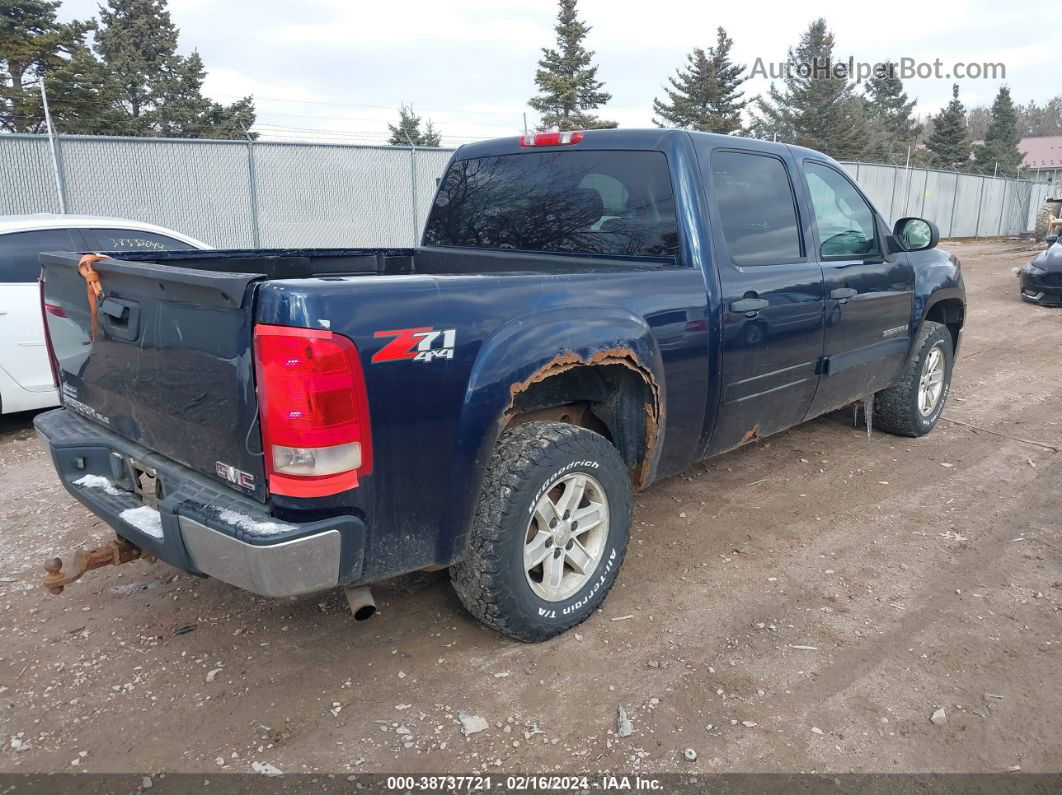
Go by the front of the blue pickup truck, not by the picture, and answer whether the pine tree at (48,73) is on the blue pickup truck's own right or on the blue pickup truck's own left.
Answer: on the blue pickup truck's own left

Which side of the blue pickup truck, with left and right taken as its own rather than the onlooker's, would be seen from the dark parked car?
front

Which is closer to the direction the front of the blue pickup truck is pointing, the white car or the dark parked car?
the dark parked car

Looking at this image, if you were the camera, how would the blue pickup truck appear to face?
facing away from the viewer and to the right of the viewer

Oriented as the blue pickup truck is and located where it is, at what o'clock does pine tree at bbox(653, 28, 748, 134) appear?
The pine tree is roughly at 11 o'clock from the blue pickup truck.

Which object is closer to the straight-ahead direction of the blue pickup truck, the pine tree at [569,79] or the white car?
the pine tree

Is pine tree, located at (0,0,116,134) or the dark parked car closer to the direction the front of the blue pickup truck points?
the dark parked car

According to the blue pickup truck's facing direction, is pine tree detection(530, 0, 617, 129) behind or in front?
in front

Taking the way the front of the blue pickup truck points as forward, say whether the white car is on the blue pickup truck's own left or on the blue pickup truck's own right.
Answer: on the blue pickup truck's own left

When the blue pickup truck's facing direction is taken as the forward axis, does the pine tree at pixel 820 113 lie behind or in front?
in front

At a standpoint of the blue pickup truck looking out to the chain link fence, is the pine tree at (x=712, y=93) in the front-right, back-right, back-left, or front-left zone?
front-right

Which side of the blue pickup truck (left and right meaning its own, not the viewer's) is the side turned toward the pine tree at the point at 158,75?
left
